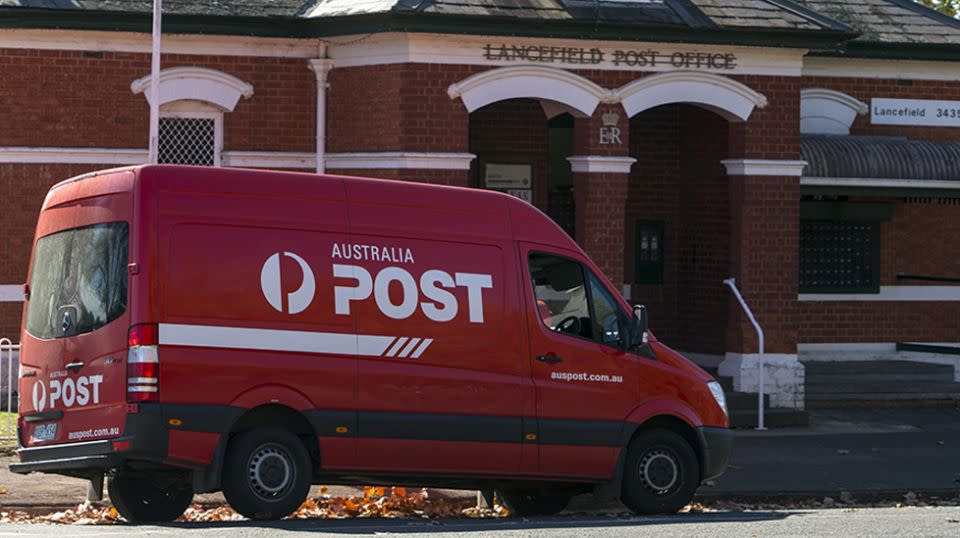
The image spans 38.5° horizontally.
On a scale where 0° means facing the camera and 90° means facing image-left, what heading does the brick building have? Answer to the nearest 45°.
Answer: approximately 0°

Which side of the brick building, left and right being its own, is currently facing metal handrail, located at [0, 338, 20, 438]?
right

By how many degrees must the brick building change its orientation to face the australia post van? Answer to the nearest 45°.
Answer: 0° — it already faces it

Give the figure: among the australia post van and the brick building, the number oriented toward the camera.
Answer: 1

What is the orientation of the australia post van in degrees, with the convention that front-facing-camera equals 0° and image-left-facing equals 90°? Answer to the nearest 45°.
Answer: approximately 225°

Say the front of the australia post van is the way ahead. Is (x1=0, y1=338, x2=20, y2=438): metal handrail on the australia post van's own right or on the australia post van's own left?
on the australia post van's own left

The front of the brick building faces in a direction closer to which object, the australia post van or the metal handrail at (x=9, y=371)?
the australia post van
